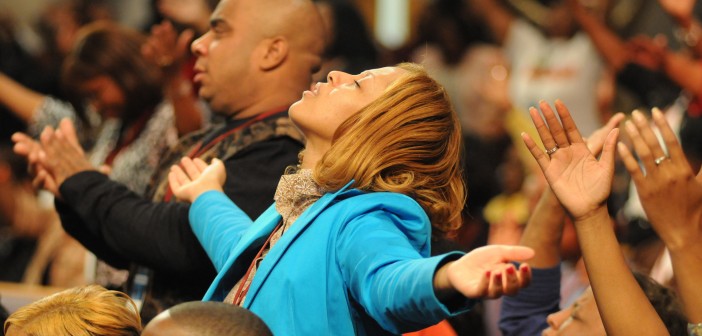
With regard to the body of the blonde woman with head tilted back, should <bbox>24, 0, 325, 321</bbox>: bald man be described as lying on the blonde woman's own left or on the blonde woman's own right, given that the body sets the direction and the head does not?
on the blonde woman's own right

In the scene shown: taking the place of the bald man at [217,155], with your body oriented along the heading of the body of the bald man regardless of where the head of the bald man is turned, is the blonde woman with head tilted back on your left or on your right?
on your left

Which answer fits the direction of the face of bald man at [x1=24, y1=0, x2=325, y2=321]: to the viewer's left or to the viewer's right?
to the viewer's left

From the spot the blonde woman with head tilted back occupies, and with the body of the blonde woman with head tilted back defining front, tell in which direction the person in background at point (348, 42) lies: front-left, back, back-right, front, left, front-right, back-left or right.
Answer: back-right

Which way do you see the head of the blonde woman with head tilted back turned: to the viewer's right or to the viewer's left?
to the viewer's left

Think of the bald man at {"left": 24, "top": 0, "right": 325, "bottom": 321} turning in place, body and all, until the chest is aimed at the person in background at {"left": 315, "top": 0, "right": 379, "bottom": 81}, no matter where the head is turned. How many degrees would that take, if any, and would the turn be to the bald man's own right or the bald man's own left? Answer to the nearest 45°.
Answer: approximately 90° to the bald man's own right

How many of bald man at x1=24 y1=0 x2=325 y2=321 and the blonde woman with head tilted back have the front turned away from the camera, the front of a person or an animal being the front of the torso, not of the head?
0

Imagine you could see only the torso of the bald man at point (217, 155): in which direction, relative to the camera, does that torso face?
to the viewer's left

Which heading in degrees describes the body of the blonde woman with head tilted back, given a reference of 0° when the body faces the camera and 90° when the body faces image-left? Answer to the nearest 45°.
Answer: approximately 45°
